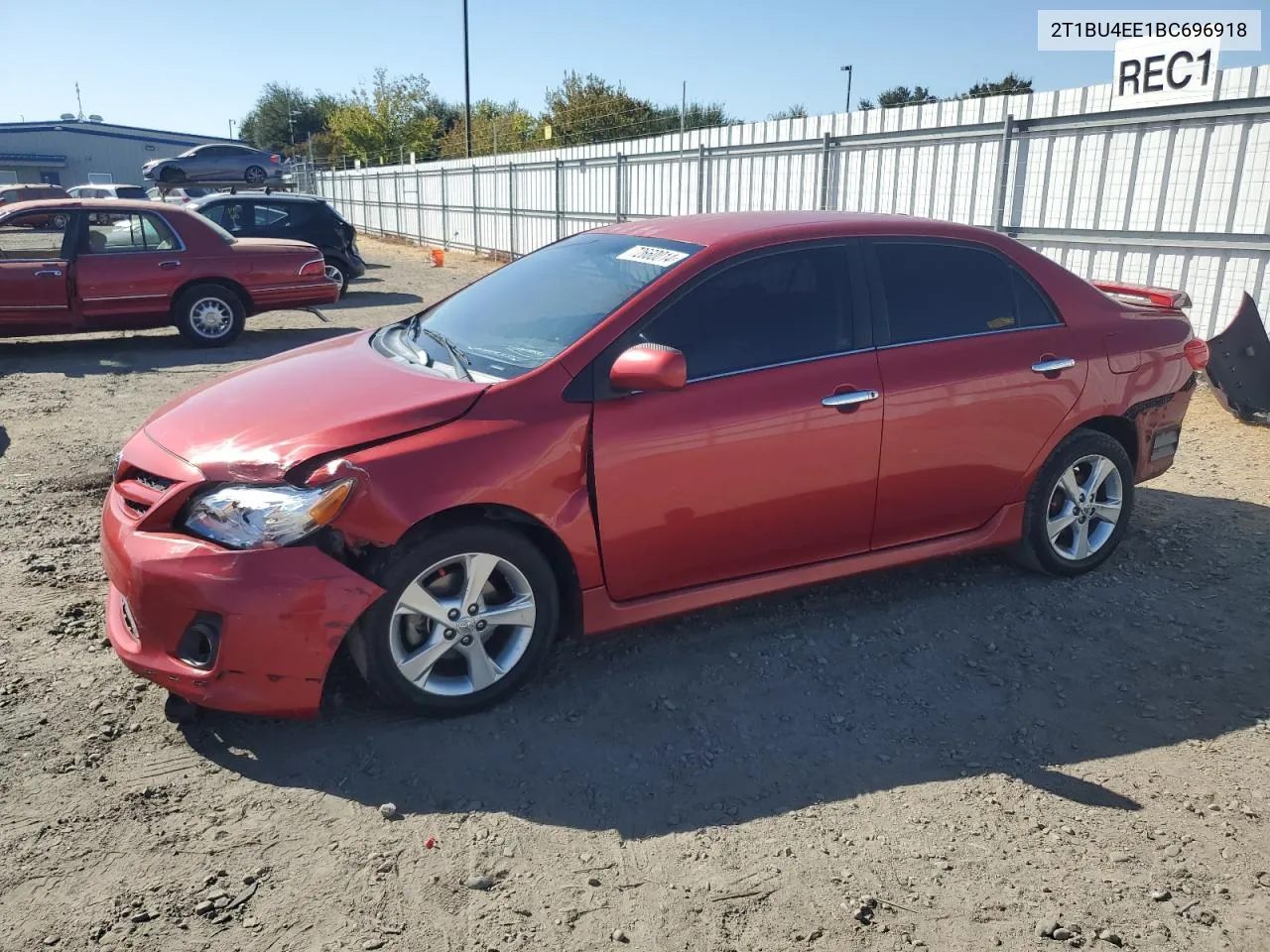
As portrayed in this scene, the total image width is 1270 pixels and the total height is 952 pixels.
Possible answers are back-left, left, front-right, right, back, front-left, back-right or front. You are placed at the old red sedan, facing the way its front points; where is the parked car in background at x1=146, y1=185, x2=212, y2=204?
right

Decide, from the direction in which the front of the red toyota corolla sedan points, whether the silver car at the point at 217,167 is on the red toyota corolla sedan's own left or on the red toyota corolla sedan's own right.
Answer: on the red toyota corolla sedan's own right

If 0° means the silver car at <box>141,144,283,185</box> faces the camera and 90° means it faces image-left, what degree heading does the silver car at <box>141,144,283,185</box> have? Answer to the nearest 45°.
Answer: approximately 90°

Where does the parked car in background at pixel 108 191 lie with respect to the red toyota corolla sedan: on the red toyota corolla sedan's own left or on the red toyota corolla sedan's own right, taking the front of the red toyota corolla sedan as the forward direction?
on the red toyota corolla sedan's own right

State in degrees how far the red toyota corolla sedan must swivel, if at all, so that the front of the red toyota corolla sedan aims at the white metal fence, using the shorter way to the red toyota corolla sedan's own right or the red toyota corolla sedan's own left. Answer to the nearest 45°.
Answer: approximately 180°

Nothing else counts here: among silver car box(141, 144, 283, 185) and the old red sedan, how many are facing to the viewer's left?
2

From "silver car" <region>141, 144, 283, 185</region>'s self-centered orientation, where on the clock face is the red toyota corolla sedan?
The red toyota corolla sedan is roughly at 9 o'clock from the silver car.

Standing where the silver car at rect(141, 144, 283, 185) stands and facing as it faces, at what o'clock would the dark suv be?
The dark suv is roughly at 9 o'clock from the silver car.
